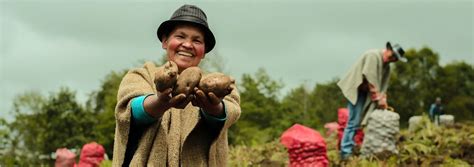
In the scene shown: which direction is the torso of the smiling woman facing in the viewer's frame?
toward the camera

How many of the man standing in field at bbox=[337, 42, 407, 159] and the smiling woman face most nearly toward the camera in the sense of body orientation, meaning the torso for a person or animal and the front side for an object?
1

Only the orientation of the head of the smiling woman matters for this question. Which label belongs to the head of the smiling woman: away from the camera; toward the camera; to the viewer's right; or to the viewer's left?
toward the camera

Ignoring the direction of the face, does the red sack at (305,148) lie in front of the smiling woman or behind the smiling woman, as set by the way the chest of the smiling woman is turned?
behind

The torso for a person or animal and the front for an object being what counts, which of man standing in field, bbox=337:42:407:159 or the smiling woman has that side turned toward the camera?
the smiling woman

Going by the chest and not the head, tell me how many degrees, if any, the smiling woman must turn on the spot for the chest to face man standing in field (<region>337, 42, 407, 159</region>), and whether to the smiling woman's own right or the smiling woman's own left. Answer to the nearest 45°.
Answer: approximately 135° to the smiling woman's own left
